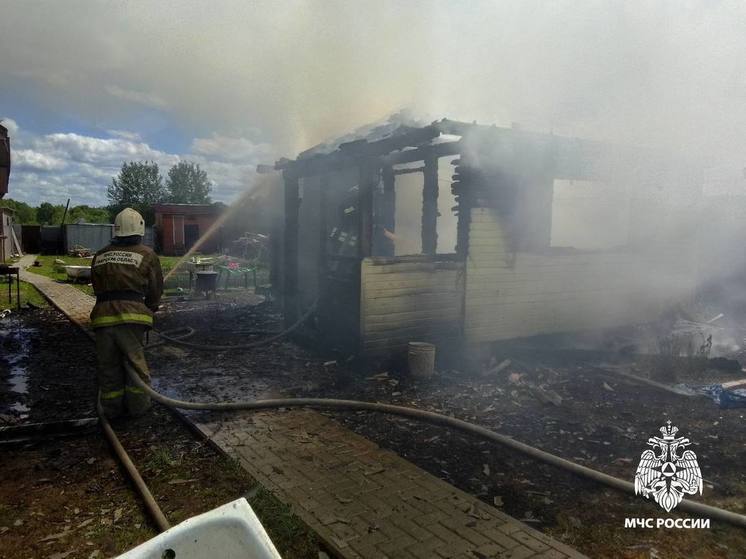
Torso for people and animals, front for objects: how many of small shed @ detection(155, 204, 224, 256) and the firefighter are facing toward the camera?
1

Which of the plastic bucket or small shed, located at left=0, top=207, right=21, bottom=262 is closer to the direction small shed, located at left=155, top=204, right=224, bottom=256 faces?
the plastic bucket

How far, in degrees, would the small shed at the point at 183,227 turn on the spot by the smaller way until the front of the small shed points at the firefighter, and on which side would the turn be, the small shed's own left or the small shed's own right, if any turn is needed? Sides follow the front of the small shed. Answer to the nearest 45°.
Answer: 0° — it already faces them

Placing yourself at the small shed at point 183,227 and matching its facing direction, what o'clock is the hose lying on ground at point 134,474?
The hose lying on ground is roughly at 12 o'clock from the small shed.

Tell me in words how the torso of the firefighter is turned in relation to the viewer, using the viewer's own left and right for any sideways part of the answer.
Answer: facing away from the viewer and to the right of the viewer

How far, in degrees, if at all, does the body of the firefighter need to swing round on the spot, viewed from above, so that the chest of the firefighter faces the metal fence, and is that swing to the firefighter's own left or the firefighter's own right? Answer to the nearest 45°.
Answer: approximately 45° to the firefighter's own left

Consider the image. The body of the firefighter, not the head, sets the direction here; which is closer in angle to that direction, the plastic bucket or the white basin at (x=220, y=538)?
the plastic bucket

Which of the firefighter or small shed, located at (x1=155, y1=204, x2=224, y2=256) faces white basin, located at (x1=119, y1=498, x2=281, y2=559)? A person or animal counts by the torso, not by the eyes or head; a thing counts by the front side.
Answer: the small shed

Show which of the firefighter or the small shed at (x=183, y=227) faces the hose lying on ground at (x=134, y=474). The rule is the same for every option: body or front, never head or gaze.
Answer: the small shed

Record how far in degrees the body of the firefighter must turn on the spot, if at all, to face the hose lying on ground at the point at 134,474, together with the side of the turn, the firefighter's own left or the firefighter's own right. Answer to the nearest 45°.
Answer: approximately 135° to the firefighter's own right

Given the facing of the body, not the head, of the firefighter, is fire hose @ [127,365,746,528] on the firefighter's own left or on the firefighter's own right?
on the firefighter's own right

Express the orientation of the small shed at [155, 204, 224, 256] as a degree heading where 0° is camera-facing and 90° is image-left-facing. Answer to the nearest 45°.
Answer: approximately 0°
